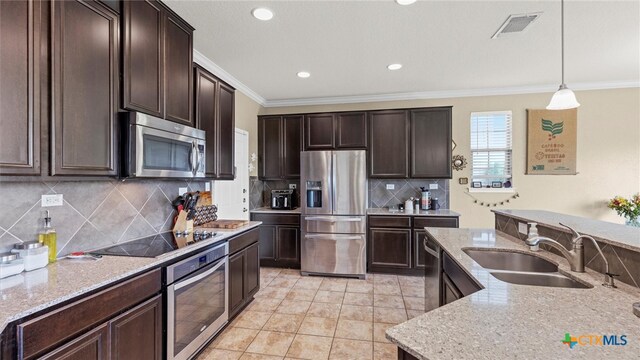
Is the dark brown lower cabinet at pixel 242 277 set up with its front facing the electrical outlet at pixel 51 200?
no

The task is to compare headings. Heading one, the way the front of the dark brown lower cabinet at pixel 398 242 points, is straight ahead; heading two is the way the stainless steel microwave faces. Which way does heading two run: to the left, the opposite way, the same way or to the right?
to the left

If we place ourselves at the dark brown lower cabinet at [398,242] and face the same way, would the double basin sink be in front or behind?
in front

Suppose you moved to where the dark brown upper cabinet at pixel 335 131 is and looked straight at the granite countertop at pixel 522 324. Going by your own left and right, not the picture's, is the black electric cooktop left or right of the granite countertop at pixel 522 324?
right

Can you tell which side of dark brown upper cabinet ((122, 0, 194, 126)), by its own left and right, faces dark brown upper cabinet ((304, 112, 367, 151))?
left

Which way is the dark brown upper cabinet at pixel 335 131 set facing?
toward the camera

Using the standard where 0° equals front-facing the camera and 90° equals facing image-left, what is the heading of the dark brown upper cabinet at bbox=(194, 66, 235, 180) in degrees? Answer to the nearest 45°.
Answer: approximately 315°

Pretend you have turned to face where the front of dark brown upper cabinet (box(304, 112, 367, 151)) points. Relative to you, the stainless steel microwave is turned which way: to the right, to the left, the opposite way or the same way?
to the left

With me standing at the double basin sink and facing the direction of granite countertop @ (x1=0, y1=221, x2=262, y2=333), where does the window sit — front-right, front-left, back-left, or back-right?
back-right

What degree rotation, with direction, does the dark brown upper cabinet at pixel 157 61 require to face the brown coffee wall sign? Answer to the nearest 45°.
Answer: approximately 45° to its left

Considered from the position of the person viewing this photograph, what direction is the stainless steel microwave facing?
facing the viewer and to the right of the viewer

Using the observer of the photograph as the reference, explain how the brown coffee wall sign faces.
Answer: facing the viewer

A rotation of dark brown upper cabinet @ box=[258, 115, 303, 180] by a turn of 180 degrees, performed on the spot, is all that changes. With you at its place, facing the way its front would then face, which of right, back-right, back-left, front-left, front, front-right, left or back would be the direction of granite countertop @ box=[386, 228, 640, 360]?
back

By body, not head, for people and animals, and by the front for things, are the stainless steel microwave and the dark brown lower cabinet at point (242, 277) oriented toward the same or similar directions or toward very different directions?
same or similar directions

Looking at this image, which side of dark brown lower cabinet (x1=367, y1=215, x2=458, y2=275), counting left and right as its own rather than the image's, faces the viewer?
front

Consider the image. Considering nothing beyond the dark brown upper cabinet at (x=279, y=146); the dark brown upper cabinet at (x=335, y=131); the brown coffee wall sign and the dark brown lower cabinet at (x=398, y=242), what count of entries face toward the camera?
4

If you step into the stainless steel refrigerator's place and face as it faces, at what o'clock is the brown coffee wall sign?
The brown coffee wall sign is roughly at 9 o'clock from the stainless steel refrigerator.

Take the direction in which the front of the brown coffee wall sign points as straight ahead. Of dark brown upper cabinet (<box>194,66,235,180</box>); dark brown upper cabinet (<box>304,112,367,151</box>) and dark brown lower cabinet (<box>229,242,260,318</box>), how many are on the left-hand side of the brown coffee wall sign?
0
